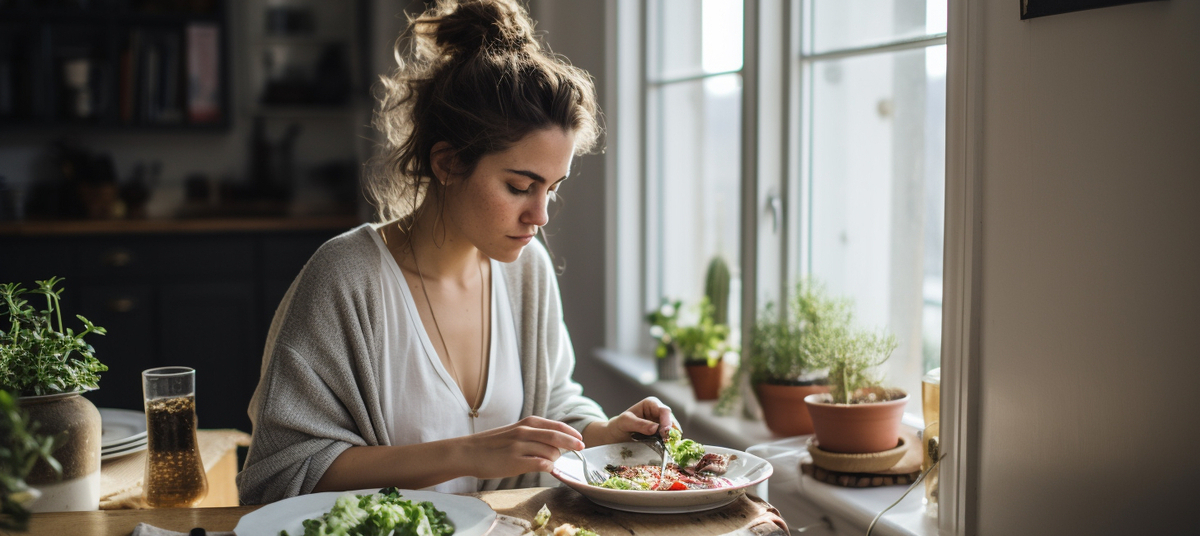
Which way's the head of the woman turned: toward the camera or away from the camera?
toward the camera

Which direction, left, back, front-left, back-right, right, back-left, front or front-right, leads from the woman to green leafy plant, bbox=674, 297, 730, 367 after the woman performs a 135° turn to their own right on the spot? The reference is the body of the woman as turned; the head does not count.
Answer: back-right

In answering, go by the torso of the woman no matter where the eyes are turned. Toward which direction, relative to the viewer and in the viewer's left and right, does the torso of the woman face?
facing the viewer and to the right of the viewer

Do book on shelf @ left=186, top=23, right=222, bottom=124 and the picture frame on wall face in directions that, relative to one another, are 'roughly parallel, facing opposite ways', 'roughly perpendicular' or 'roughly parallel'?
roughly perpendicular

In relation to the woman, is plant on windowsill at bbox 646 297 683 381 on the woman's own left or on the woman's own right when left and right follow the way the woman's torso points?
on the woman's own left

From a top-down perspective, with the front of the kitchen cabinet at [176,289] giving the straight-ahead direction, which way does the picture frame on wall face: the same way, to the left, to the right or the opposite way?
to the right

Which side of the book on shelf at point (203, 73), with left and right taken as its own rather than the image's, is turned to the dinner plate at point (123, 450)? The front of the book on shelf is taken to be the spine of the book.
front

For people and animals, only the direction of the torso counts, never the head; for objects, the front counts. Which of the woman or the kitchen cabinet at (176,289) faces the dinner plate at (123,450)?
the kitchen cabinet

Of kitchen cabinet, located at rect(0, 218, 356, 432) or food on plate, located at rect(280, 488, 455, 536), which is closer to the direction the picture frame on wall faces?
the food on plate

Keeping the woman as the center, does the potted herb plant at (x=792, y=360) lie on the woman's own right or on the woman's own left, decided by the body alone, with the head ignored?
on the woman's own left

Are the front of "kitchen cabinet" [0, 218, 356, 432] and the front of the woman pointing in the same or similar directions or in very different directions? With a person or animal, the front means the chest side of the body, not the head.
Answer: same or similar directions

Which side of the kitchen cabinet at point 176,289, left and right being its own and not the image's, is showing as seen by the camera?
front

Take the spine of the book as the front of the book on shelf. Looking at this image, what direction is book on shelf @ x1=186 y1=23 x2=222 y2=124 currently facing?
toward the camera
